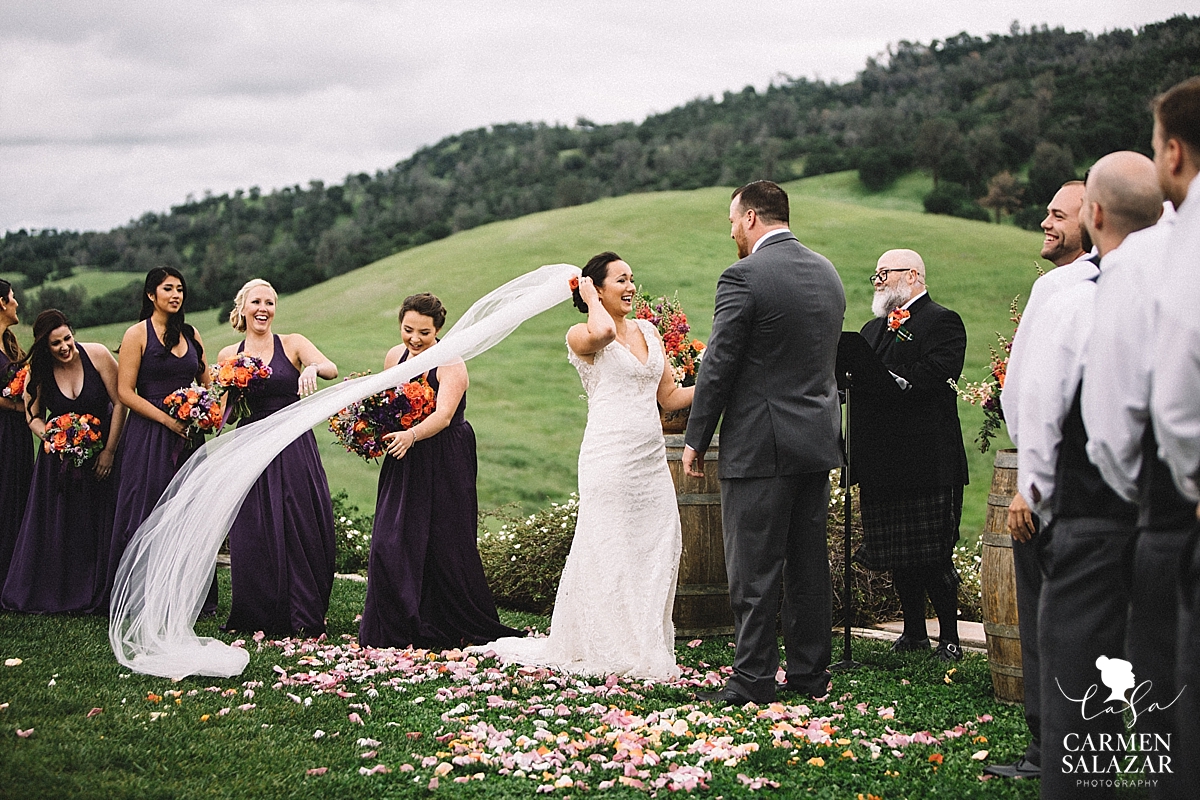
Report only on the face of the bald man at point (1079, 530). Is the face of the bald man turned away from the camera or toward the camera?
away from the camera

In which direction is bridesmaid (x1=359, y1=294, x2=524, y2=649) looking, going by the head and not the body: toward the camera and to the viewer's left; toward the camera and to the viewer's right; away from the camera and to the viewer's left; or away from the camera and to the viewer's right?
toward the camera and to the viewer's left

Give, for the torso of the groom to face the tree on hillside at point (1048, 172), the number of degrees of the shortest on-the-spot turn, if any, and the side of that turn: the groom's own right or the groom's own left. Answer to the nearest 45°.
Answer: approximately 45° to the groom's own right

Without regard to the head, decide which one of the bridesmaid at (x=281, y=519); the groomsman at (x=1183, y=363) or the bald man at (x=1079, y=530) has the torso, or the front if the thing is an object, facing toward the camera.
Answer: the bridesmaid

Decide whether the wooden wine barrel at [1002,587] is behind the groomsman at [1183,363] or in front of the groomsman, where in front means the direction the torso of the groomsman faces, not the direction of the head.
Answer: in front

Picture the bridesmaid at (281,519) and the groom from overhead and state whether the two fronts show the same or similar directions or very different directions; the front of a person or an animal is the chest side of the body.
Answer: very different directions

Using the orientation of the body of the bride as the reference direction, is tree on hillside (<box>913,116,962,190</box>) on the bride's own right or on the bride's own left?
on the bride's own left

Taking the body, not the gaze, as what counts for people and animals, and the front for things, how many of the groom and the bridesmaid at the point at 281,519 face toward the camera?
1

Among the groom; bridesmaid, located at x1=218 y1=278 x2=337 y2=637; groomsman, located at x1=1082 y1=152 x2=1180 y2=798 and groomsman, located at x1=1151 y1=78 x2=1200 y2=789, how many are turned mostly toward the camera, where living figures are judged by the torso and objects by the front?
1

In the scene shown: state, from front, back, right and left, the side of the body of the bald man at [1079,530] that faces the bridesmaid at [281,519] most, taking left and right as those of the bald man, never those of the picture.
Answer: front

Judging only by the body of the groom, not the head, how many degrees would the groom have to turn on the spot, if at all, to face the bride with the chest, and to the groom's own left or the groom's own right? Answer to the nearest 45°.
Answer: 0° — they already face them

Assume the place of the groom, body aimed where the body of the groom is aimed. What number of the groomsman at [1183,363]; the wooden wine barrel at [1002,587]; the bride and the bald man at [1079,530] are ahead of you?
1

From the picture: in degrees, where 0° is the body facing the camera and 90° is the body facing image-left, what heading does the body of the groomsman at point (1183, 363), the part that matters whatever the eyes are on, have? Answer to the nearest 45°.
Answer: approximately 135°

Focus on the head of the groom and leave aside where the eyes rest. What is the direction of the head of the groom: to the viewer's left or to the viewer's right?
to the viewer's left
